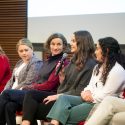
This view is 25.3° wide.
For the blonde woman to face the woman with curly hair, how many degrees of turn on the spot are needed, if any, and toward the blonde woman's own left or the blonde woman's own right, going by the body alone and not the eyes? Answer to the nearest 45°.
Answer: approximately 90° to the blonde woman's own left

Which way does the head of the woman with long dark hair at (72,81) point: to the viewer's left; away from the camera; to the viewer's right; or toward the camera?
to the viewer's left

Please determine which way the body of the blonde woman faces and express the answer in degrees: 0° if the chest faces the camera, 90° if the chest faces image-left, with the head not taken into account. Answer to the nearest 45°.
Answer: approximately 45°
